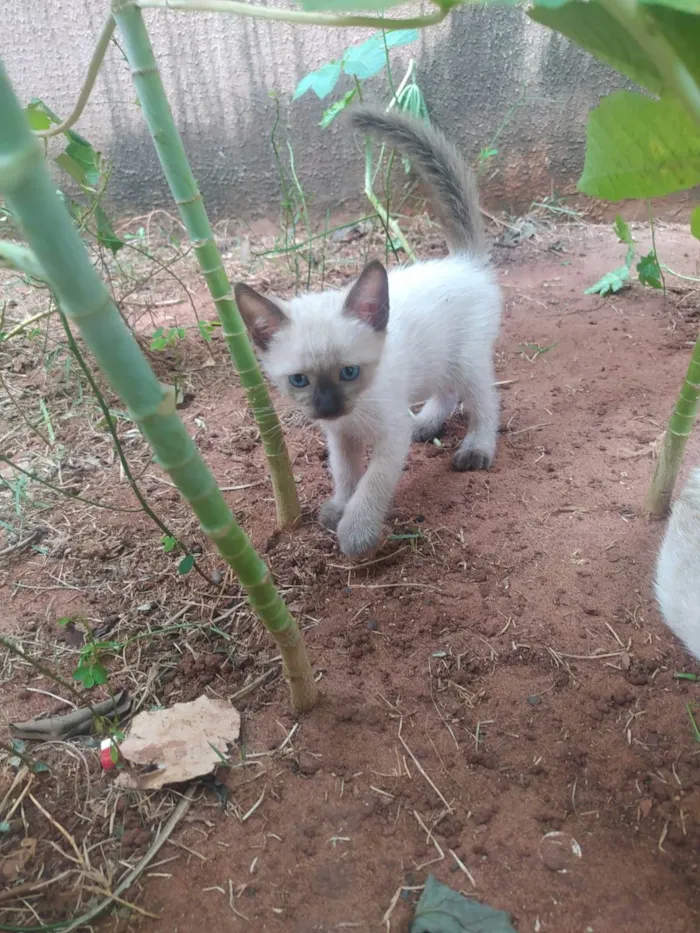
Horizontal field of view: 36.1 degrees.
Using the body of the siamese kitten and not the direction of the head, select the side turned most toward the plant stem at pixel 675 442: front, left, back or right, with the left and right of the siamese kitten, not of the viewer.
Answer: left

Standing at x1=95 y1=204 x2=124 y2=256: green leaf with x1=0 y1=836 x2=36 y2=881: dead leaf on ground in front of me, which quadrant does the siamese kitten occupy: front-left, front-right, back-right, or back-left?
front-left

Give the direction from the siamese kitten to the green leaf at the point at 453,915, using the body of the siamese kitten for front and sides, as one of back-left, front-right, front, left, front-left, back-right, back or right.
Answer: front-left

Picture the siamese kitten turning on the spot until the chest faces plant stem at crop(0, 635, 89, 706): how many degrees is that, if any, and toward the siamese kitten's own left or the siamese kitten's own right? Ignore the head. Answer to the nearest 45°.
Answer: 0° — it already faces it

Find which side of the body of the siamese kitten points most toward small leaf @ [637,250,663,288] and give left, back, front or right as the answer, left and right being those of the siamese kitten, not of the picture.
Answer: back

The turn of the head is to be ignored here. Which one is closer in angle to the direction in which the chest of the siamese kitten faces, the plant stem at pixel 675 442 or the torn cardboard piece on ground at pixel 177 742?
the torn cardboard piece on ground

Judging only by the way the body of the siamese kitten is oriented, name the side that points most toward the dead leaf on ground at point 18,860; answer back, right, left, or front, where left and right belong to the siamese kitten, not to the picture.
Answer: front

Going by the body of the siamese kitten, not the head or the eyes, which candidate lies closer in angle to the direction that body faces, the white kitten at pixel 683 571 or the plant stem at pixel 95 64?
the plant stem

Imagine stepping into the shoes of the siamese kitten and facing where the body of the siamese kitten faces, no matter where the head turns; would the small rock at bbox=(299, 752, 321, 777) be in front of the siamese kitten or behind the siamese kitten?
in front

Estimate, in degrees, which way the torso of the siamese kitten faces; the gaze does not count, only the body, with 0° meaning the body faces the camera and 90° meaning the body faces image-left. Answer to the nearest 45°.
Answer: approximately 45°
